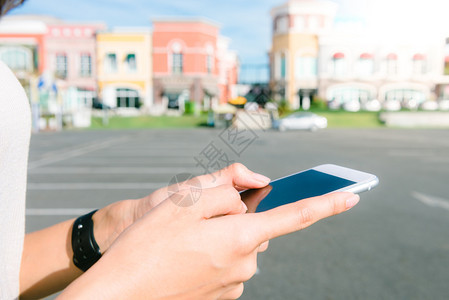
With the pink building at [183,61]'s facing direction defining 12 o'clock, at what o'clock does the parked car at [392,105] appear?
The parked car is roughly at 9 o'clock from the pink building.

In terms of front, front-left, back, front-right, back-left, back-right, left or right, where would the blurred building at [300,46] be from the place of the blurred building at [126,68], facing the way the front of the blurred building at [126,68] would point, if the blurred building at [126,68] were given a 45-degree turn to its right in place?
back-left

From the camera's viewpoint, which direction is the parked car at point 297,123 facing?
to the viewer's left

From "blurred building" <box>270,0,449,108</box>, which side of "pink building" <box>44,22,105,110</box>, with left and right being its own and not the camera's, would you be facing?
left

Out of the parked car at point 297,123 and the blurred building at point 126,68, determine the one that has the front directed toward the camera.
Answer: the blurred building

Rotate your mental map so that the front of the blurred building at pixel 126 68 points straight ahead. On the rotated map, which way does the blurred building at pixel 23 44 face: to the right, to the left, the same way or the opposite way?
the same way

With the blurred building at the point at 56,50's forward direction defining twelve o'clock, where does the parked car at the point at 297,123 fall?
The parked car is roughly at 11 o'clock from the blurred building.

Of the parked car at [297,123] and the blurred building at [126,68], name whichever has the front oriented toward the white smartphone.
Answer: the blurred building

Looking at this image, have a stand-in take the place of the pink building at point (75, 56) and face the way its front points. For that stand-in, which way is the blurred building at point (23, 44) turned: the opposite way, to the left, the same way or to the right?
the same way

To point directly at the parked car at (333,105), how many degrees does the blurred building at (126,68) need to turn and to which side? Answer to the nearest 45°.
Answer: approximately 90° to its left

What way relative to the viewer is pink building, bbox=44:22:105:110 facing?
toward the camera

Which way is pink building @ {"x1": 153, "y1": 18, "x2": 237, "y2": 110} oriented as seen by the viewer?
toward the camera

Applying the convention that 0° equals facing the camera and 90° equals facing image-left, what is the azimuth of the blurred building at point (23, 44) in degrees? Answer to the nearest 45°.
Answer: approximately 0°
